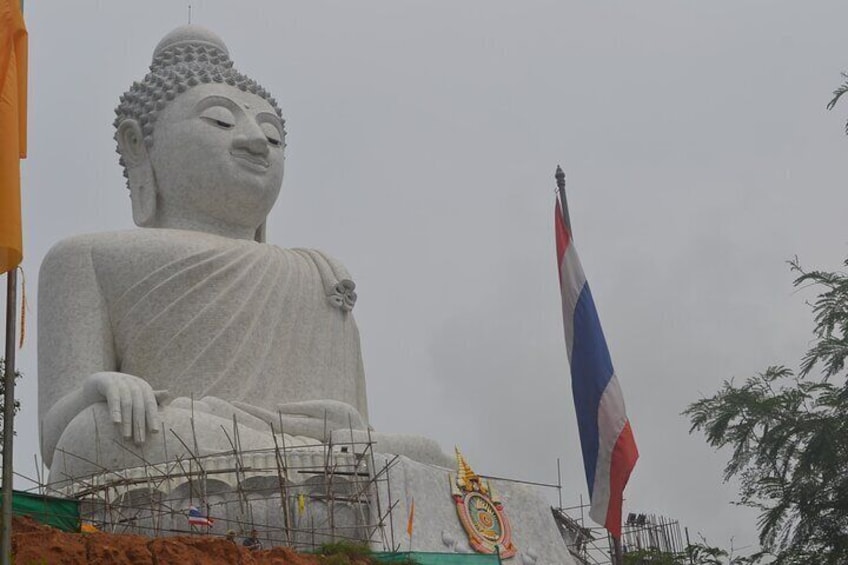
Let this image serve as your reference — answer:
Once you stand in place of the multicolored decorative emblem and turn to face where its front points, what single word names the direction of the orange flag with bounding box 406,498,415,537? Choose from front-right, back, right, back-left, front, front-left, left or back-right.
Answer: right

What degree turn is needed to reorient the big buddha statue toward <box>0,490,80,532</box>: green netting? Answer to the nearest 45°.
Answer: approximately 45° to its right

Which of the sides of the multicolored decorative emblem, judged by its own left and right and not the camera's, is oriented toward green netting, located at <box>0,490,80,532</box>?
right

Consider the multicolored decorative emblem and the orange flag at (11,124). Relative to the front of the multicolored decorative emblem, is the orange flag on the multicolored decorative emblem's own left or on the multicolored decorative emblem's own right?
on the multicolored decorative emblem's own right

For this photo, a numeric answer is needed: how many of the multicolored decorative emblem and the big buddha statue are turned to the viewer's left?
0

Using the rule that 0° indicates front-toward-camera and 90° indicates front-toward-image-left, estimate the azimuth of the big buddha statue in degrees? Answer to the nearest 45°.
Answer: approximately 315°

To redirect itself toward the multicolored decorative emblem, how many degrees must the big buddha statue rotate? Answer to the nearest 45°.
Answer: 0° — it already faces it

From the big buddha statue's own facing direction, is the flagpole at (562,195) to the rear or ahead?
ahead
